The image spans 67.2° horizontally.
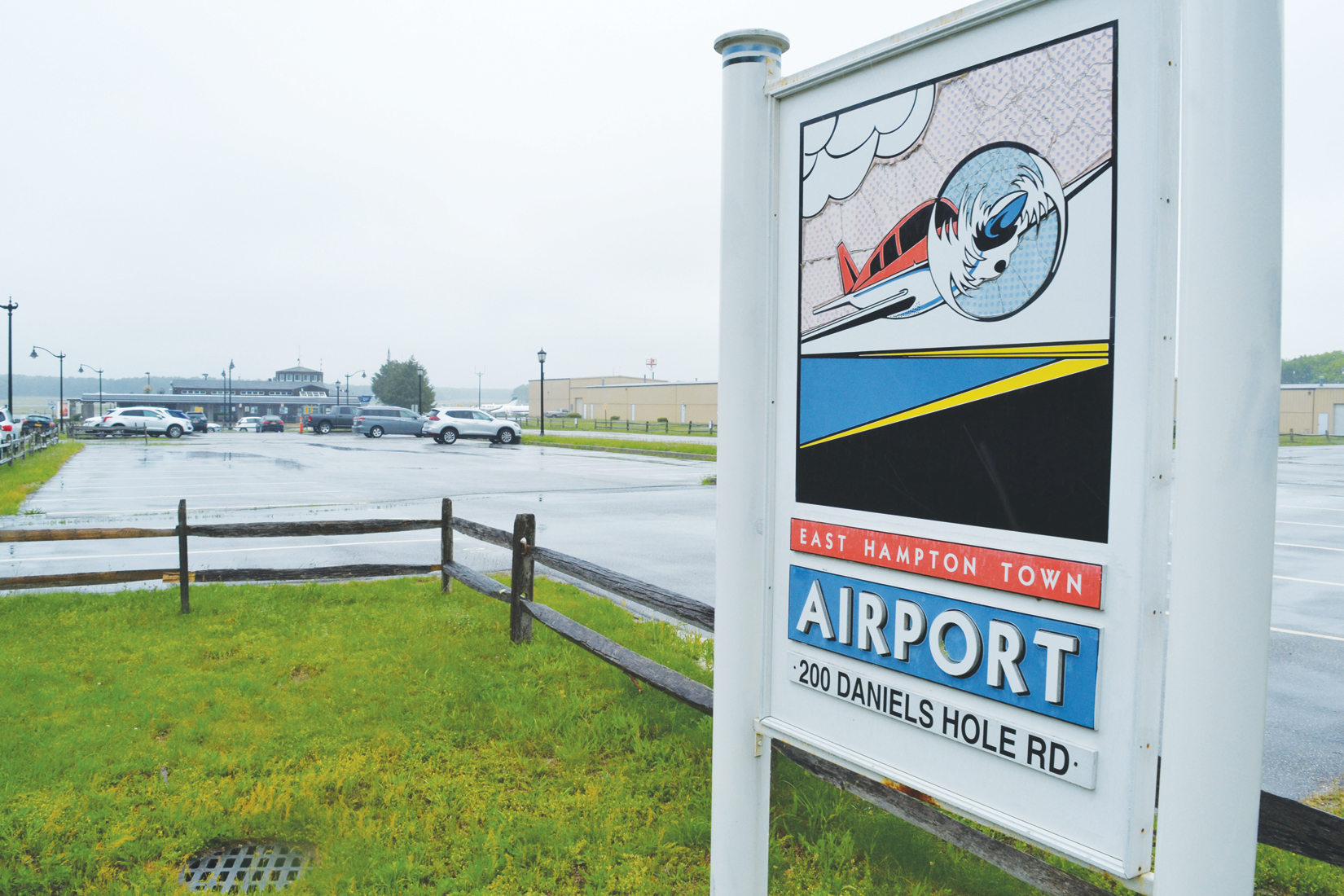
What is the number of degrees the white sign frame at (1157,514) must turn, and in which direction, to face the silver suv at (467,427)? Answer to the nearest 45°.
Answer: approximately 90° to its right

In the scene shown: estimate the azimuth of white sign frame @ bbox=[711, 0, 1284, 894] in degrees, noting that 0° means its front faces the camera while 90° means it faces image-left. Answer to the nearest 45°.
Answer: approximately 45°

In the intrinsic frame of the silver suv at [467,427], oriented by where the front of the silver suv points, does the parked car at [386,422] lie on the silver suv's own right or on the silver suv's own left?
on the silver suv's own left

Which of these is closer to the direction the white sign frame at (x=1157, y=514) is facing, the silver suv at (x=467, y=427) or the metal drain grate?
the metal drain grate

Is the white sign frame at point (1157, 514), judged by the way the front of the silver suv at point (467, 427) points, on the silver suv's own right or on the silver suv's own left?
on the silver suv's own right

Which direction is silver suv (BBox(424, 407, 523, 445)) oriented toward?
to the viewer's right

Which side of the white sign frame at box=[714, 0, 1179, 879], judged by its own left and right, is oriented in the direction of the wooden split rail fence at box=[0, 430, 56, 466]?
right

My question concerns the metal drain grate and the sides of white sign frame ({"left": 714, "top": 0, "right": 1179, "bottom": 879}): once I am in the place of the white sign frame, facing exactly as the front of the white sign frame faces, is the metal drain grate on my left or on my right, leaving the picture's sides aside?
on my right

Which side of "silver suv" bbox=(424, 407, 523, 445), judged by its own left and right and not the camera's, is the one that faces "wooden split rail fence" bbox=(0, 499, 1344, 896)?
right

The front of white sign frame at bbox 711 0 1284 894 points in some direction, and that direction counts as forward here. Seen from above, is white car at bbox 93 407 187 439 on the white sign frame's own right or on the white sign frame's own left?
on the white sign frame's own right

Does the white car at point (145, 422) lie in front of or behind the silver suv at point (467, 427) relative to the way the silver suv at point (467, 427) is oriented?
behind

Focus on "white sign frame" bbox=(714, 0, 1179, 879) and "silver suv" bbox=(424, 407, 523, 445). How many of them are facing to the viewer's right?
1
